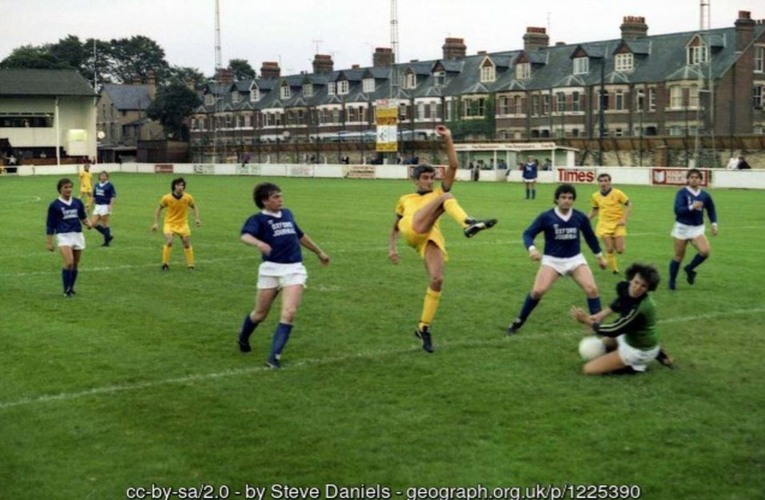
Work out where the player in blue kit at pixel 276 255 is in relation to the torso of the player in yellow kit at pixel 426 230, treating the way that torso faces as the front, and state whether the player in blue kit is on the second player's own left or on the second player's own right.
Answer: on the second player's own right

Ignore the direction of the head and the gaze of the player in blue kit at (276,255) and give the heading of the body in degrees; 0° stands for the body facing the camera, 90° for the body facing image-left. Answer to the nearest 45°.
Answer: approximately 315°

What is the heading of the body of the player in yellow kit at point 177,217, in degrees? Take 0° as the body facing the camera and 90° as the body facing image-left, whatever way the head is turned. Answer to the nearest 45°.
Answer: approximately 0°

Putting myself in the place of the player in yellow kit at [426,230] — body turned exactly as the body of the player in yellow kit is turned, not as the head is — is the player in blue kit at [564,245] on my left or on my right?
on my left

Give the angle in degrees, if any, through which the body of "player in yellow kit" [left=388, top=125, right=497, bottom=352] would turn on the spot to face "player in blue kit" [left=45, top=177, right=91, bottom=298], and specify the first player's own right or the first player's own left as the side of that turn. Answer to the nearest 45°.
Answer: approximately 180°

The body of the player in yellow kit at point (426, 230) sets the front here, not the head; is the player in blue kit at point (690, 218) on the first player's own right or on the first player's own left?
on the first player's own left

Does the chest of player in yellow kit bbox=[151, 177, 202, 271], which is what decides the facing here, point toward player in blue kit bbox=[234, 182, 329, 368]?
yes

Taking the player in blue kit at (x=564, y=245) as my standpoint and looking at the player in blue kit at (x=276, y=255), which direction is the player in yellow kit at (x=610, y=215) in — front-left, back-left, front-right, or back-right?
back-right
